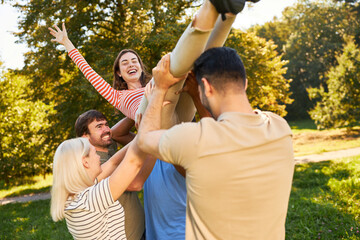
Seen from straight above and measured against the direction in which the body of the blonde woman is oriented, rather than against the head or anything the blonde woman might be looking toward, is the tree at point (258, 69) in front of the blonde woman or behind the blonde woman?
in front

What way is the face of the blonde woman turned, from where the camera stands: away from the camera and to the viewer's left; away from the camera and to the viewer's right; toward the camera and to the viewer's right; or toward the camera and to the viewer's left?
away from the camera and to the viewer's right

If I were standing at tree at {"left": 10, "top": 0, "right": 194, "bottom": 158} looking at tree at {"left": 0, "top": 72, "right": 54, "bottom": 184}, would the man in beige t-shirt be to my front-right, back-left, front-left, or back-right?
back-left

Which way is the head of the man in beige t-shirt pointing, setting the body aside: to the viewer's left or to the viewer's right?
to the viewer's left

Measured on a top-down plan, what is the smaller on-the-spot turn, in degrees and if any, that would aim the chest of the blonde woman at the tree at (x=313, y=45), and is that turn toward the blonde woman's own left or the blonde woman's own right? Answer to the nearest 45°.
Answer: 0° — they already face it

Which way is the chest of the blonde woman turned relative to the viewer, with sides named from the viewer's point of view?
facing away from the viewer and to the right of the viewer

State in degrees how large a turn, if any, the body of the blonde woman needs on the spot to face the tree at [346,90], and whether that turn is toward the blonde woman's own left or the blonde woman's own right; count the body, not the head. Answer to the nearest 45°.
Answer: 0° — they already face it
